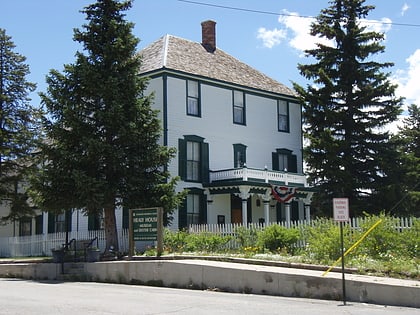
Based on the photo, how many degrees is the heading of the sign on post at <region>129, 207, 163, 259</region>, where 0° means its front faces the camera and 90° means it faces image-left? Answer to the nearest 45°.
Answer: approximately 0°

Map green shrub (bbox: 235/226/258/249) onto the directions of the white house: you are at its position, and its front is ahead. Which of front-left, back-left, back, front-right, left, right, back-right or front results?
front-right

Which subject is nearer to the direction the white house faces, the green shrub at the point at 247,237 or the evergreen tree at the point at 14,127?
the green shrub

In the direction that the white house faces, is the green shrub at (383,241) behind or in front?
in front

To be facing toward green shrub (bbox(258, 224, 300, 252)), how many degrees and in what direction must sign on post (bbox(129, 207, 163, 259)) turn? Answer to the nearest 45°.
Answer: approximately 90° to its left

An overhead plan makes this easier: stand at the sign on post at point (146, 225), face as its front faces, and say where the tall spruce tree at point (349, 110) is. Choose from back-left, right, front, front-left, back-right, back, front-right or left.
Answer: back-left

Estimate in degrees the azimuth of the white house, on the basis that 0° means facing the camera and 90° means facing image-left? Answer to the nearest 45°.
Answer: approximately 315°

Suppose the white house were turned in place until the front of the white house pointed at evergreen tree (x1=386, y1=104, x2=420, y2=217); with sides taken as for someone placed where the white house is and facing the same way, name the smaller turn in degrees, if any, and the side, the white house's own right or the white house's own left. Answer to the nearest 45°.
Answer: approximately 45° to the white house's own left

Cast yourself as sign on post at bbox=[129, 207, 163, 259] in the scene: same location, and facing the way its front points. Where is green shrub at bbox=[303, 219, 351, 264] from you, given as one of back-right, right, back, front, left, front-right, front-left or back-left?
front-left

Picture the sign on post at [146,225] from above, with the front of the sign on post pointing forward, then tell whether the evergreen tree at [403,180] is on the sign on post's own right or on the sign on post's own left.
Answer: on the sign on post's own left

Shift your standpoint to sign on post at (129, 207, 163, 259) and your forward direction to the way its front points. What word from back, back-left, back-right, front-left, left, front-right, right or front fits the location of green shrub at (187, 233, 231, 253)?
left
